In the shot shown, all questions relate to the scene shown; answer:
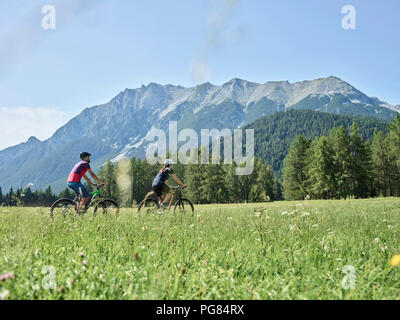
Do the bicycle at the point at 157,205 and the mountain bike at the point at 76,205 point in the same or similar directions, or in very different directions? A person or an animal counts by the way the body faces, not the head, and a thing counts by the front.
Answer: same or similar directions

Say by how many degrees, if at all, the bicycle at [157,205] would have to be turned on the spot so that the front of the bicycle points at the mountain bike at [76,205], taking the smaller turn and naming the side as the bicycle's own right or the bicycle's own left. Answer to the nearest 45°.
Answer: approximately 135° to the bicycle's own right

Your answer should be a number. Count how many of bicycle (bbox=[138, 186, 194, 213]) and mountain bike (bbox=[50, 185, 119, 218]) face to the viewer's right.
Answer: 2

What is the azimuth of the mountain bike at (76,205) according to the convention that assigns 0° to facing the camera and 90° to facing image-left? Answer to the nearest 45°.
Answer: approximately 270°

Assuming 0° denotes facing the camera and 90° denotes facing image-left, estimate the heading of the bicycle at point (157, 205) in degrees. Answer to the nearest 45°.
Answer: approximately 270°
